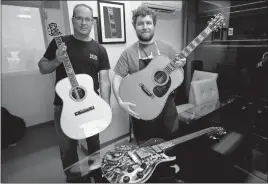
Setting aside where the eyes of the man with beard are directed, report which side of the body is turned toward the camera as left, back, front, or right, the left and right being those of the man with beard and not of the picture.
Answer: front

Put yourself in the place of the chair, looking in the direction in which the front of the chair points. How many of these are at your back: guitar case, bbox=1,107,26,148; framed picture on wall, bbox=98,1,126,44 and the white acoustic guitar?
0

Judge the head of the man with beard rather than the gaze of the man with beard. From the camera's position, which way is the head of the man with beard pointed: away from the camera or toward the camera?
toward the camera

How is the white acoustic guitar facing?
toward the camera

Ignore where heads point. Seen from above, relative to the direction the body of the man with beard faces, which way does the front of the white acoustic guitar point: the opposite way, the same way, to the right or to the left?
the same way

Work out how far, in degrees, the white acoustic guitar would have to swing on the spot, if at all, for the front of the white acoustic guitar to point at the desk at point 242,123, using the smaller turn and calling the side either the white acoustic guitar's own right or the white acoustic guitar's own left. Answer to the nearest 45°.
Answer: approximately 90° to the white acoustic guitar's own left
